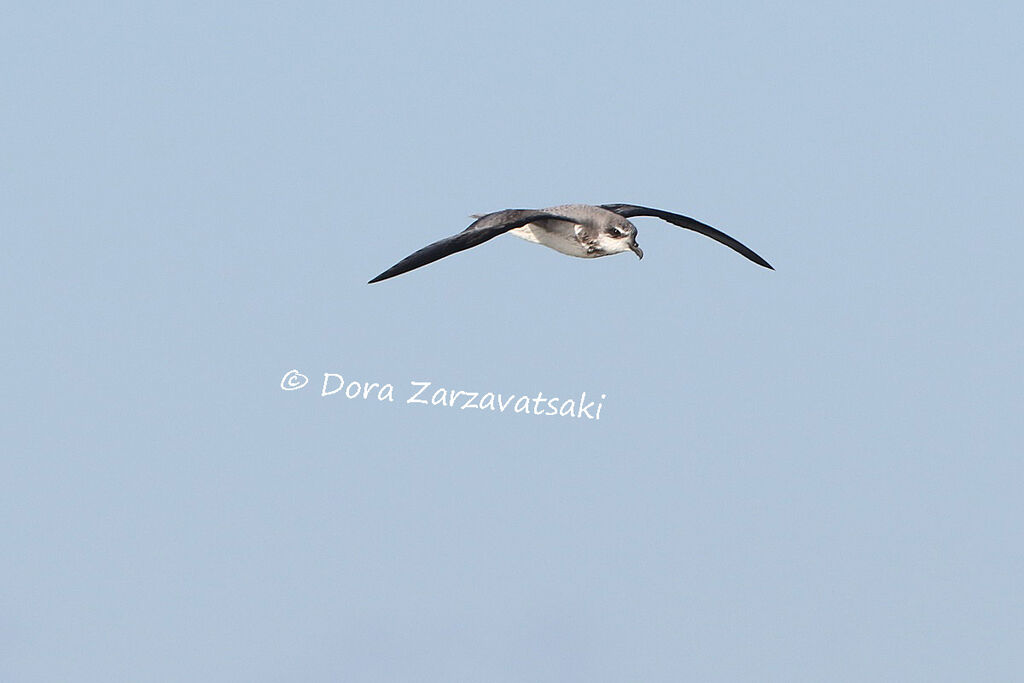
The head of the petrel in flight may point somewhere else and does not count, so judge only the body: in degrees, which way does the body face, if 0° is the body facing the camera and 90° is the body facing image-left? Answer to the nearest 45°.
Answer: approximately 315°
